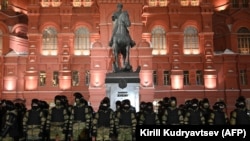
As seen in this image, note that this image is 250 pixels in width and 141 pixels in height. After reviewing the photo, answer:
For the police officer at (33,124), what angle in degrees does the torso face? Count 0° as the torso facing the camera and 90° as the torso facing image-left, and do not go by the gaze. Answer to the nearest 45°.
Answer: approximately 0°

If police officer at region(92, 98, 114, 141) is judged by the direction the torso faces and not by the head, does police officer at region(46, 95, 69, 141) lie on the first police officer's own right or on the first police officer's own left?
on the first police officer's own right

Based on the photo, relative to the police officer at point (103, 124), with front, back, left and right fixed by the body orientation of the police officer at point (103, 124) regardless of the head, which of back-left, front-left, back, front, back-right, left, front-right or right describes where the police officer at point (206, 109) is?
left

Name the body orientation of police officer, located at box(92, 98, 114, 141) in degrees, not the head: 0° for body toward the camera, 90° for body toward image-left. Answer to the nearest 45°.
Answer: approximately 0°

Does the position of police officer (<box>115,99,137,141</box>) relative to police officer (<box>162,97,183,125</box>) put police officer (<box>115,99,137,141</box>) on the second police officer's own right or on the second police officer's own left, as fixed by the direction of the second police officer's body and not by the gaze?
on the second police officer's own right
